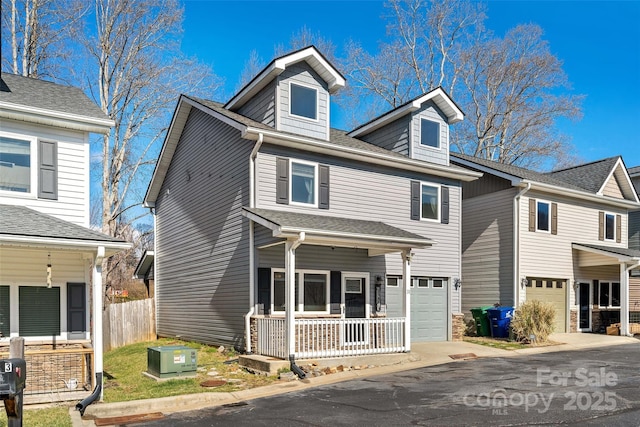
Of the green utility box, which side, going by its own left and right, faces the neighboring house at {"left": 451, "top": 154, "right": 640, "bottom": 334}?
left

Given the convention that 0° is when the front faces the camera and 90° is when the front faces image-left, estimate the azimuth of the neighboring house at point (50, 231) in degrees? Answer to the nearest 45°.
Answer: approximately 0°

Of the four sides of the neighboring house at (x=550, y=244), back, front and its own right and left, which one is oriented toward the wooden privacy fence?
right

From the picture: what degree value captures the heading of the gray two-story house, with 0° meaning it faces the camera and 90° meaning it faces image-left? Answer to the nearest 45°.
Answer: approximately 315°

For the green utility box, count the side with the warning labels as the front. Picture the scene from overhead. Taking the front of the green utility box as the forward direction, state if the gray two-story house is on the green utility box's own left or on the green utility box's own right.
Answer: on the green utility box's own left

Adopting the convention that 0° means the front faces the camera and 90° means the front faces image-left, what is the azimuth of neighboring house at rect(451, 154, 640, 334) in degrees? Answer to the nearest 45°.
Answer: approximately 315°

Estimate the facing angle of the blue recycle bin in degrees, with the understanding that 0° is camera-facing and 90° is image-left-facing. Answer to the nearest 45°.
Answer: approximately 315°
